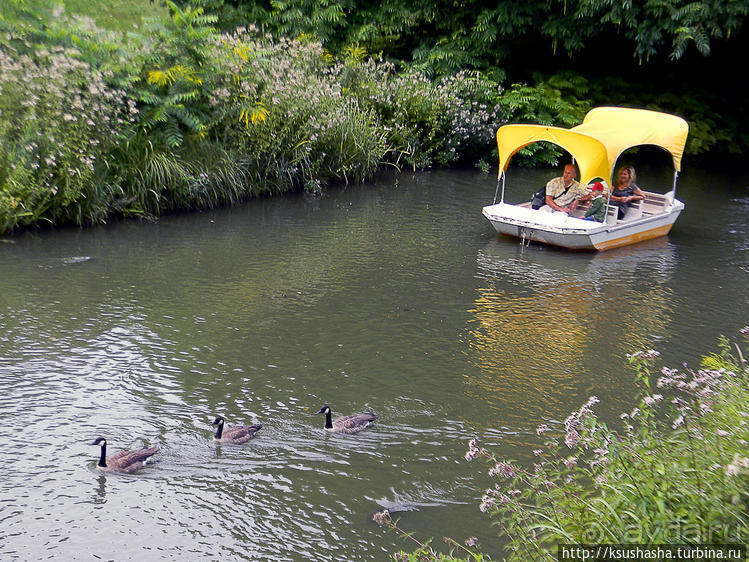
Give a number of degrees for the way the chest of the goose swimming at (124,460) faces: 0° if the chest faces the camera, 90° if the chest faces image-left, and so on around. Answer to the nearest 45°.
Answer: approximately 90°

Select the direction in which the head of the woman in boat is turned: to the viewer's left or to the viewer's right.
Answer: to the viewer's left

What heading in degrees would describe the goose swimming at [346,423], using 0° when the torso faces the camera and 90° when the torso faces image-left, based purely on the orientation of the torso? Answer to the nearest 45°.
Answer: approximately 90°

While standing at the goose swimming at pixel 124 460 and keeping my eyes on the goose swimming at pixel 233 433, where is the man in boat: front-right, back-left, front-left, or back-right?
front-left

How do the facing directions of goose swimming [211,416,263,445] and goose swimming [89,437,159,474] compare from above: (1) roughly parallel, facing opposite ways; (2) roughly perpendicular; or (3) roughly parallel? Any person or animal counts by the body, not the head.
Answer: roughly parallel

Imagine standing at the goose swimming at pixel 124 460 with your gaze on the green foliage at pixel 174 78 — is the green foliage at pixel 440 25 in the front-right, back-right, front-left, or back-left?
front-right

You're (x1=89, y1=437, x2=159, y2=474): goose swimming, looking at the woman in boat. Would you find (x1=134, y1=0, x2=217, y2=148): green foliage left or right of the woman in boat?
left

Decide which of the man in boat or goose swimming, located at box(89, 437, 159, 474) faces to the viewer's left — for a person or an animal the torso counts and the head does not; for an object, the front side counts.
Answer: the goose swimming

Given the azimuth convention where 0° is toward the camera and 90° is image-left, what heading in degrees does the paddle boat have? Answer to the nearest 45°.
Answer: approximately 45°

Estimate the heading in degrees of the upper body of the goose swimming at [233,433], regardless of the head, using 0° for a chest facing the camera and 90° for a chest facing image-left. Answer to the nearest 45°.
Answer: approximately 90°

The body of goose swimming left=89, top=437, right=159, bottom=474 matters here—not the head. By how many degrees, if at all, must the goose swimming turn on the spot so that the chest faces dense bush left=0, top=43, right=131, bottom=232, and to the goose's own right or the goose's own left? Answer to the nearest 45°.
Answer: approximately 90° to the goose's own right

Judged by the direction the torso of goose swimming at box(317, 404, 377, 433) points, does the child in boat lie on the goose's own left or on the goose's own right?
on the goose's own right

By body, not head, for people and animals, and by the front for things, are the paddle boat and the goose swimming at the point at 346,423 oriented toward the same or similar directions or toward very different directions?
same or similar directions

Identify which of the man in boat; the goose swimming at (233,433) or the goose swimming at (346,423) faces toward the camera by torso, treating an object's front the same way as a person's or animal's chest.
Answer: the man in boat
